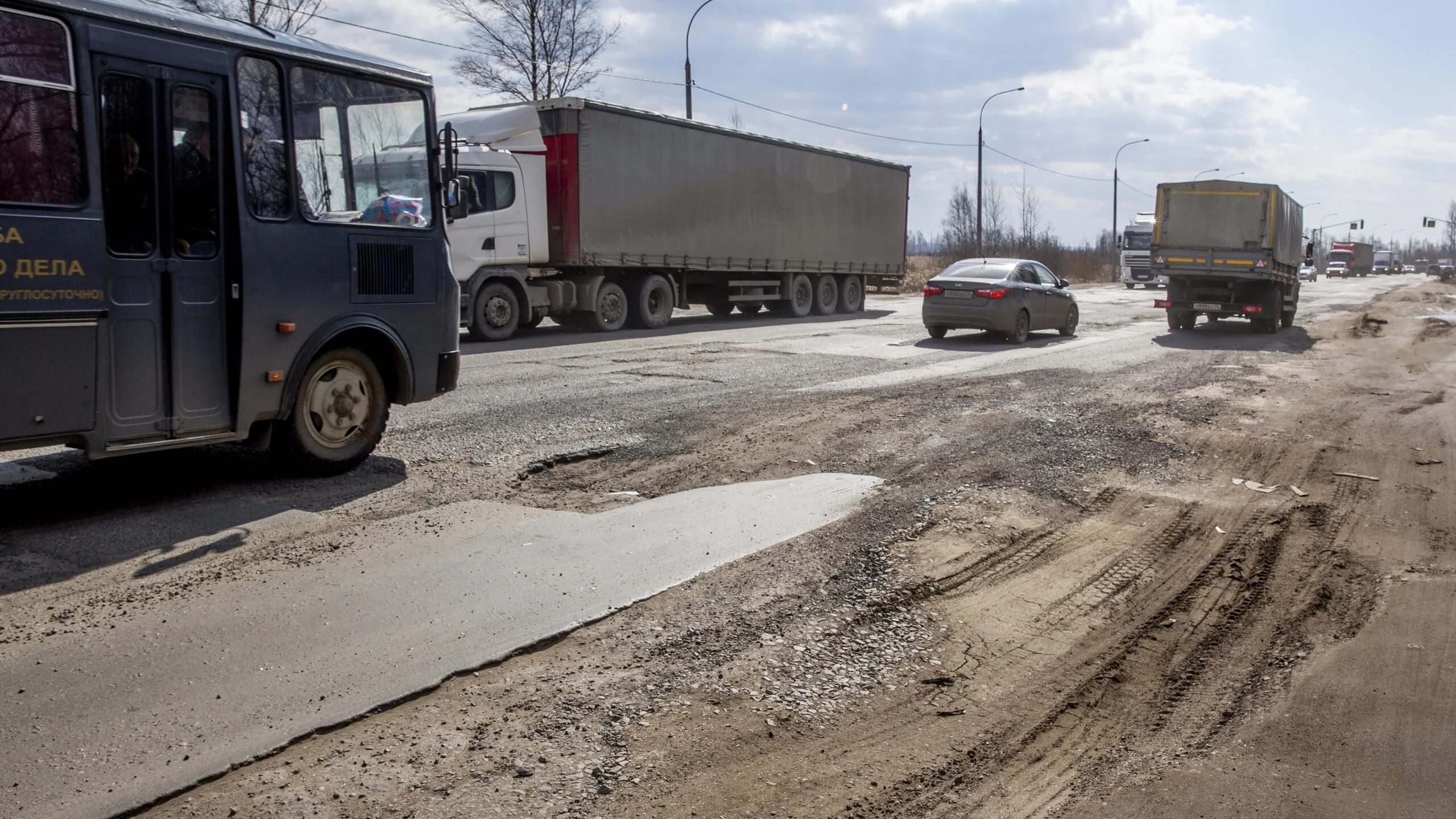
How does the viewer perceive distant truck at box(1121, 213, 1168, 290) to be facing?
facing the viewer

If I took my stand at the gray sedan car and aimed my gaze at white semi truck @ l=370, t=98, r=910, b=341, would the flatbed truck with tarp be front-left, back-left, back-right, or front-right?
back-right

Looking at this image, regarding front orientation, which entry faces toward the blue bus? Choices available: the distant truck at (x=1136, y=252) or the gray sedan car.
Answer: the distant truck

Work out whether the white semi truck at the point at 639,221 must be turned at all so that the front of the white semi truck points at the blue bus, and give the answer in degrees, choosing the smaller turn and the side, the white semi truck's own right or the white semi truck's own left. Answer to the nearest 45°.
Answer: approximately 45° to the white semi truck's own left

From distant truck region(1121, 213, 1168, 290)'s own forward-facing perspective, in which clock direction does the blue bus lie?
The blue bus is roughly at 12 o'clock from the distant truck.

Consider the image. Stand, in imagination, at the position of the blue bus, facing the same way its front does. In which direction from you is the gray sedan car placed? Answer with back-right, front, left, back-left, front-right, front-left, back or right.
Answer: front

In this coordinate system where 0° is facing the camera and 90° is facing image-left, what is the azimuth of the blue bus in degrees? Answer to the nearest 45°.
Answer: approximately 225°

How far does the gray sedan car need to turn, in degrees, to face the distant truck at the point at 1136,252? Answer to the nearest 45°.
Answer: approximately 45° to its left

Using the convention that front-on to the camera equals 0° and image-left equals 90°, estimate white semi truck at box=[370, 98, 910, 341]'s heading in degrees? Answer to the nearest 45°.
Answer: approximately 45°

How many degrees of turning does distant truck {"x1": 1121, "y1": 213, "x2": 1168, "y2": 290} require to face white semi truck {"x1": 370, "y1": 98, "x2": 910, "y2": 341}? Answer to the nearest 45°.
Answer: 0° — it already faces it

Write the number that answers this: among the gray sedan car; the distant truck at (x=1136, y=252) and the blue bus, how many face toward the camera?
1

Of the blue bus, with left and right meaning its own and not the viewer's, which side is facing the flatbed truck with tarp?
front

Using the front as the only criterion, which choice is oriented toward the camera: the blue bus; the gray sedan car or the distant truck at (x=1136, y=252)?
the distant truck

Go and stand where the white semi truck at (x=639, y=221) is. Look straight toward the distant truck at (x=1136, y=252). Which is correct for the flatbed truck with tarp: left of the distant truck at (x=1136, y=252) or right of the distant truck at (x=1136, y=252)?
right

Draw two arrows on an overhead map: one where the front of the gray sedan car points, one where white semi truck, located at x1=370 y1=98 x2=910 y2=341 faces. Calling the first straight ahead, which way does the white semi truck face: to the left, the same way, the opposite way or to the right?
the opposite way
